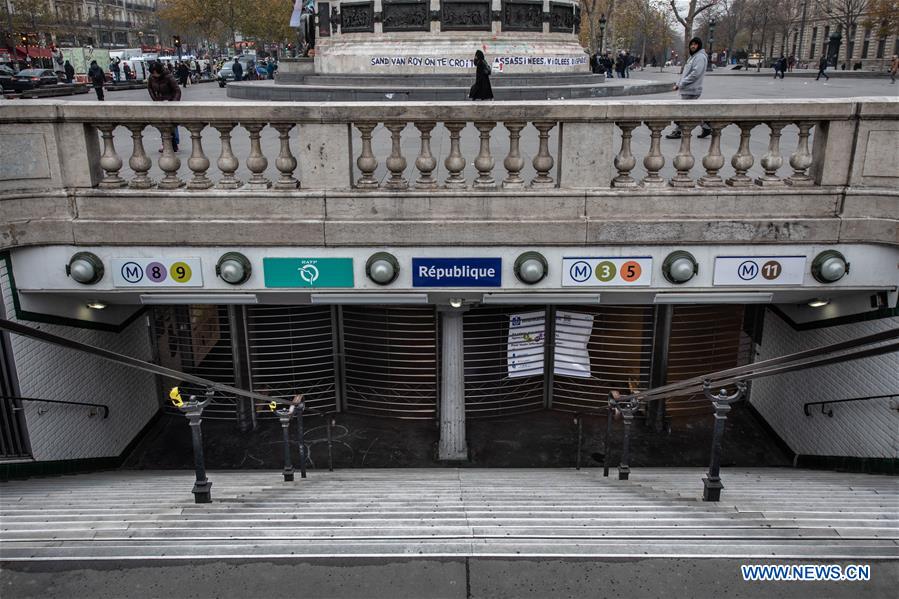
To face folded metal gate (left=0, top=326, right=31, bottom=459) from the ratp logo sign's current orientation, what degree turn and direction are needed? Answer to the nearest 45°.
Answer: approximately 90° to its right

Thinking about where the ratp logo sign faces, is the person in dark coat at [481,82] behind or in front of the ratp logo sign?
behind

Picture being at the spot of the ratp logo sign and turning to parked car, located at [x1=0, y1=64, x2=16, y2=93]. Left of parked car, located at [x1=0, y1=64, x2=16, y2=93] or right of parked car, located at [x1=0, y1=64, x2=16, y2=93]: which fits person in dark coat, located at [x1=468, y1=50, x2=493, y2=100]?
right
